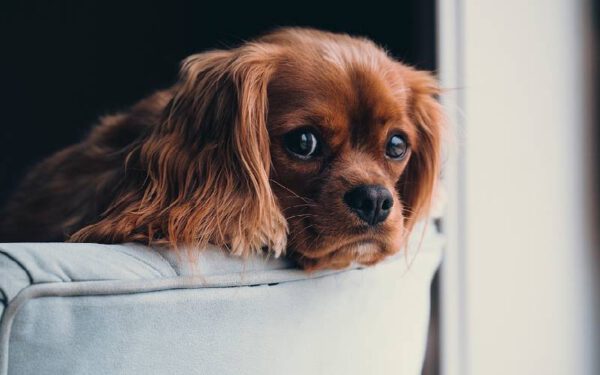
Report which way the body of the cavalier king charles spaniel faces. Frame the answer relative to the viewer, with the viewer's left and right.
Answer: facing the viewer and to the right of the viewer
